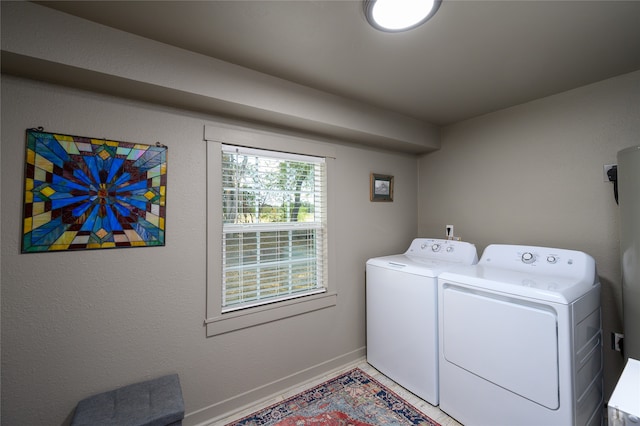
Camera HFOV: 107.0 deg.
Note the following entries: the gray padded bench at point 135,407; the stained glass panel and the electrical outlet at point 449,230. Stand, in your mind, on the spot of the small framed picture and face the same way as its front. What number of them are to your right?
2

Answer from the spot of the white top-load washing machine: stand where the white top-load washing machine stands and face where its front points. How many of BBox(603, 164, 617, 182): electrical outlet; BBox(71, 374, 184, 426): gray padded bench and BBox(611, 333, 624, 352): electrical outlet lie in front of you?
1

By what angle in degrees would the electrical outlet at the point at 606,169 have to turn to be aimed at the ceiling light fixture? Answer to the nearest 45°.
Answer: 0° — it already faces it

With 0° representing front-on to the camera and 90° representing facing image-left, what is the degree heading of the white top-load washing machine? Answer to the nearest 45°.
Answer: approximately 45°

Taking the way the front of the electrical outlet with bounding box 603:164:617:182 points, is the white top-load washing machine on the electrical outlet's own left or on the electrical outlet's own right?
on the electrical outlet's own right

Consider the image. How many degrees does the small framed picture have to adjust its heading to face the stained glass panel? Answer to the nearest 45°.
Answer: approximately 90° to its right

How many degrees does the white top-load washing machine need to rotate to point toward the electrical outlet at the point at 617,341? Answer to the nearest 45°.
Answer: approximately 135° to its left

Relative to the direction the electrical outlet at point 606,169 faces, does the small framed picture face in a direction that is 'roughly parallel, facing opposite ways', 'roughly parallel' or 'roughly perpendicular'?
roughly perpendicular
